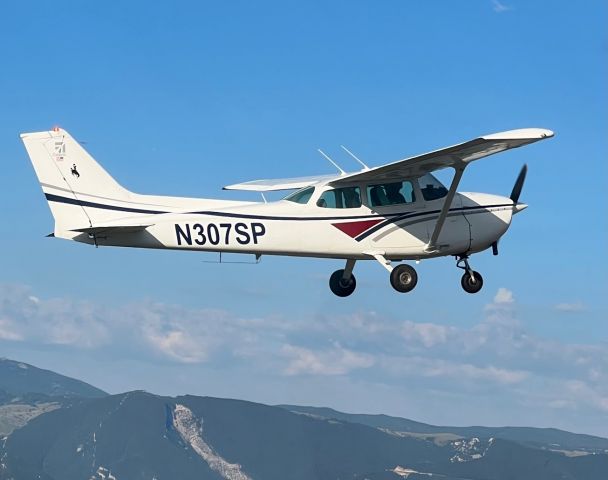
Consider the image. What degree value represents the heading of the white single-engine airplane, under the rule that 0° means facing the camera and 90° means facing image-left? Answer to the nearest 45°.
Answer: approximately 225°
